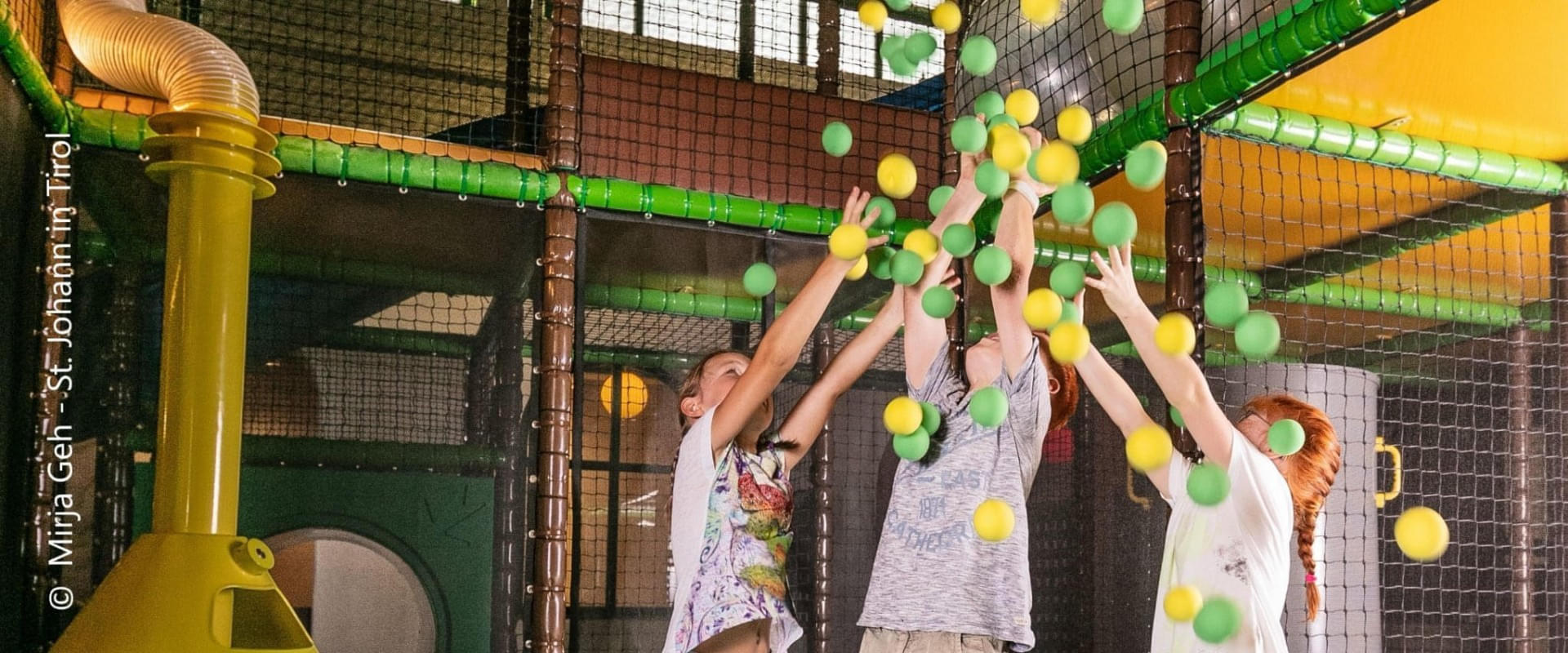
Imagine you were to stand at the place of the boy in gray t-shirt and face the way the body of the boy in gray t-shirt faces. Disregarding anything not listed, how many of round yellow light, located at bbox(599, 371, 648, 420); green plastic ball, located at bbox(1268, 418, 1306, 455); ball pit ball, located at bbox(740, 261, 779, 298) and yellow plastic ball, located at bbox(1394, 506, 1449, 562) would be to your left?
2

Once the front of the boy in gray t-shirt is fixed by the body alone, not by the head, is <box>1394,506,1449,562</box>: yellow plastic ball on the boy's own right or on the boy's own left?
on the boy's own left

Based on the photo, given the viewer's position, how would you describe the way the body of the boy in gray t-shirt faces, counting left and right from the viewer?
facing the viewer and to the left of the viewer

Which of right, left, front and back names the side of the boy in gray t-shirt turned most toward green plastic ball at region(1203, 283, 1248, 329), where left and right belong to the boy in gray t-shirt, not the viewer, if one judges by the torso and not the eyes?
left

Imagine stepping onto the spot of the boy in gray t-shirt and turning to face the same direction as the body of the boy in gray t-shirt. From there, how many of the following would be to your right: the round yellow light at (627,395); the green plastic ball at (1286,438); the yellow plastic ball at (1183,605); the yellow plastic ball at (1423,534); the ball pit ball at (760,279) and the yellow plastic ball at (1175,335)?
2

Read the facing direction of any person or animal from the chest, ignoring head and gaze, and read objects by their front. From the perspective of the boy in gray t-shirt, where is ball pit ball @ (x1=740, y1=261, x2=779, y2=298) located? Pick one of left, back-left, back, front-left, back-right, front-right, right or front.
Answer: right

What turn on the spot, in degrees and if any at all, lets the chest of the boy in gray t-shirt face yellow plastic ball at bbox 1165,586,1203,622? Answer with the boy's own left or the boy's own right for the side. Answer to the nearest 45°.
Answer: approximately 90° to the boy's own left
